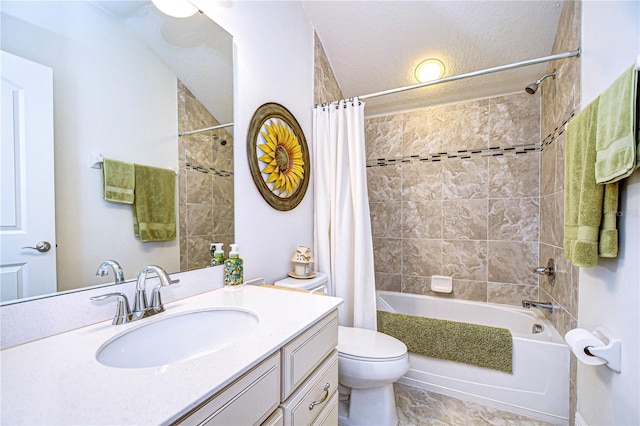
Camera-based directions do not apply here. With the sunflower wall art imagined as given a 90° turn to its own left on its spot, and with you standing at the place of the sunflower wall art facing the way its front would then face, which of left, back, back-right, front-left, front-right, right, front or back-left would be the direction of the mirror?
back

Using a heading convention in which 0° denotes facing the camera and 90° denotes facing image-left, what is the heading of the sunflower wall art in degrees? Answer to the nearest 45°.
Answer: approximately 315°

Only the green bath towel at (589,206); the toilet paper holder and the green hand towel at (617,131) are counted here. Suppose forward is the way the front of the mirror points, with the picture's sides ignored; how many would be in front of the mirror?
3

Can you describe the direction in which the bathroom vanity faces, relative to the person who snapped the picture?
facing the viewer and to the right of the viewer

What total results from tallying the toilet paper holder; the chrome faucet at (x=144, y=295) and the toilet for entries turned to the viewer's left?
1

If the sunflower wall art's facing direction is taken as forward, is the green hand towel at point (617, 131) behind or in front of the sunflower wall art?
in front

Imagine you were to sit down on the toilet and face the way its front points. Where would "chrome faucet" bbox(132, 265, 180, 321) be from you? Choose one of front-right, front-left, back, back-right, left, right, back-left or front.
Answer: right

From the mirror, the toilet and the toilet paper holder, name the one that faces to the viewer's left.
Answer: the toilet paper holder

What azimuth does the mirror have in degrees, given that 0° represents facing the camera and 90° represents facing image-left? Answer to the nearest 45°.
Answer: approximately 315°

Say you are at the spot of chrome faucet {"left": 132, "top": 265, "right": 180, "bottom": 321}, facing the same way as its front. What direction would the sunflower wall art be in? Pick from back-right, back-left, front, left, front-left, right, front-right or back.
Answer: left

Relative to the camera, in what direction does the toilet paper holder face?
facing to the left of the viewer

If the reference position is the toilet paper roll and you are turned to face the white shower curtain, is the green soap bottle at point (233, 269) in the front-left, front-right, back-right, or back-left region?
front-left

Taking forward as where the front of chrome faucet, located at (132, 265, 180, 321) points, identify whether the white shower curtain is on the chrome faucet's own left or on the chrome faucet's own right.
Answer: on the chrome faucet's own left
